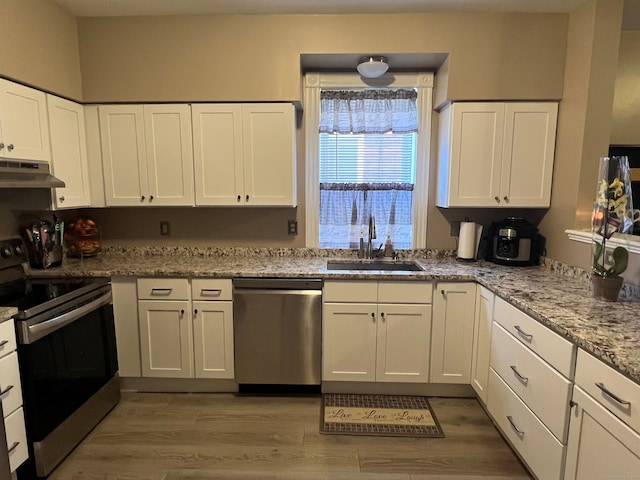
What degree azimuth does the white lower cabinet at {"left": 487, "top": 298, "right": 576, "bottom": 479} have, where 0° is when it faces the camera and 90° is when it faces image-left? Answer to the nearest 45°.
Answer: approximately 45°

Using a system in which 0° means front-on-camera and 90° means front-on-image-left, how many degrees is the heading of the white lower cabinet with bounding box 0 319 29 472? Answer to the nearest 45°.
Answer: approximately 315°

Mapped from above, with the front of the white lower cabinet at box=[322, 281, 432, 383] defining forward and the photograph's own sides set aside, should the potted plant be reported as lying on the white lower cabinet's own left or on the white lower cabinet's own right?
on the white lower cabinet's own left

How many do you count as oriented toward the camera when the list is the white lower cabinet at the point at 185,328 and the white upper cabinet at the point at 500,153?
2

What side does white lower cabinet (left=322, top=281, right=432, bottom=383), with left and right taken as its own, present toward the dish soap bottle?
back

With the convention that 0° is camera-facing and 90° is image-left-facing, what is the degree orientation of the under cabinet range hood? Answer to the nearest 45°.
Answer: approximately 315°

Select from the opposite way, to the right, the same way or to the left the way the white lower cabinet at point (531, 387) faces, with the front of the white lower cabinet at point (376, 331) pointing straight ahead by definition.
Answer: to the right

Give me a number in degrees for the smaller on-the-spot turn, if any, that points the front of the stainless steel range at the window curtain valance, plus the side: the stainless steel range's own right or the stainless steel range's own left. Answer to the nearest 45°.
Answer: approximately 45° to the stainless steel range's own left
